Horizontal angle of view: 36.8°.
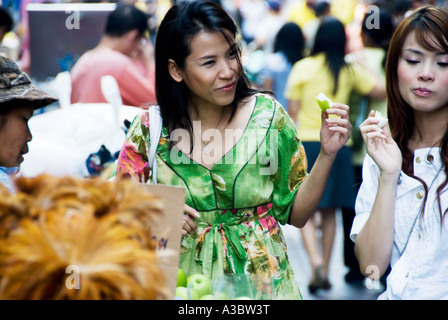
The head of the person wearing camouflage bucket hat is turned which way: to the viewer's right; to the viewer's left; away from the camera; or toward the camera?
to the viewer's right

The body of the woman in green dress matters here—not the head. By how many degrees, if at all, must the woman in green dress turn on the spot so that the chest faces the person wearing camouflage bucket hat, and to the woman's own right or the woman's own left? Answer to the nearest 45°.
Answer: approximately 90° to the woman's own right

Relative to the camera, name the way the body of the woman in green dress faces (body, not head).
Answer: toward the camera

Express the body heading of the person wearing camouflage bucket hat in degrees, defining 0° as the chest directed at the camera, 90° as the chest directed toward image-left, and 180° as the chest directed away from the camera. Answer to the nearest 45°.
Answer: approximately 270°

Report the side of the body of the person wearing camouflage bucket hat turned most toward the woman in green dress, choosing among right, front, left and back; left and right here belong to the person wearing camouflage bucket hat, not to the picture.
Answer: front

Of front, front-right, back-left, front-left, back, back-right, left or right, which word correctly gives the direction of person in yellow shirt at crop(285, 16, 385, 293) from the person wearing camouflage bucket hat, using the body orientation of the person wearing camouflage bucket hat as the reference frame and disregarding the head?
front-left

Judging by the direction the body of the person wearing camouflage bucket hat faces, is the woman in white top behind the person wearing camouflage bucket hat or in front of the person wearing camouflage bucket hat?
in front

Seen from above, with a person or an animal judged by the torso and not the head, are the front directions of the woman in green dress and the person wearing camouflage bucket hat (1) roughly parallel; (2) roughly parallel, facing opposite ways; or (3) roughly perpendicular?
roughly perpendicular

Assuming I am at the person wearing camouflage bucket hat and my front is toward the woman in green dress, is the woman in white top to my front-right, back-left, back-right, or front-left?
front-right

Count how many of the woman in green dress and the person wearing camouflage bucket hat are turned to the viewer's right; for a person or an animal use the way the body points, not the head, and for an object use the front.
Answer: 1
